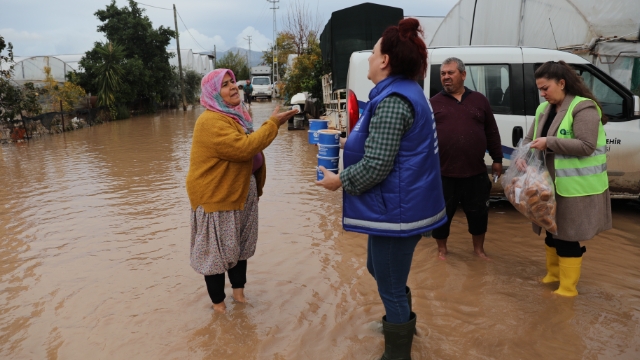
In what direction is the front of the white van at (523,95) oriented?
to the viewer's right

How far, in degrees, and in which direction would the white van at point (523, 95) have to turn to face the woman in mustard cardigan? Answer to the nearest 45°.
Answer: approximately 135° to its right

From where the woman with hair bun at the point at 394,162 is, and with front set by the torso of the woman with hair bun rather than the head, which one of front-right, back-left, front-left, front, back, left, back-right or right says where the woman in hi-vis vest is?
back-right

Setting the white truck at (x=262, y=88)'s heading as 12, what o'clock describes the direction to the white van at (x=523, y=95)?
the white van at (x=523, y=95) is roughly at 12 o'clock from the white truck at (x=262, y=88).

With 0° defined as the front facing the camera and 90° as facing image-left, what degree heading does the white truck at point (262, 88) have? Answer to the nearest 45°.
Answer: approximately 0°

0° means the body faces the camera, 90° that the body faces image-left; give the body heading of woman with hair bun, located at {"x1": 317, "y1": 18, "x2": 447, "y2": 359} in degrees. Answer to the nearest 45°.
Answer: approximately 90°

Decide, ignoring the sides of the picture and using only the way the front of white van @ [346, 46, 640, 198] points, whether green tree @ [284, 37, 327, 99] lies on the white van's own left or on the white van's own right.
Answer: on the white van's own left

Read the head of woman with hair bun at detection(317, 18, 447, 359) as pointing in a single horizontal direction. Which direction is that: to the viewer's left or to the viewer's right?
to the viewer's left

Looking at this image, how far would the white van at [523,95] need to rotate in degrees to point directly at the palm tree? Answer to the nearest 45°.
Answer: approximately 135° to its left
